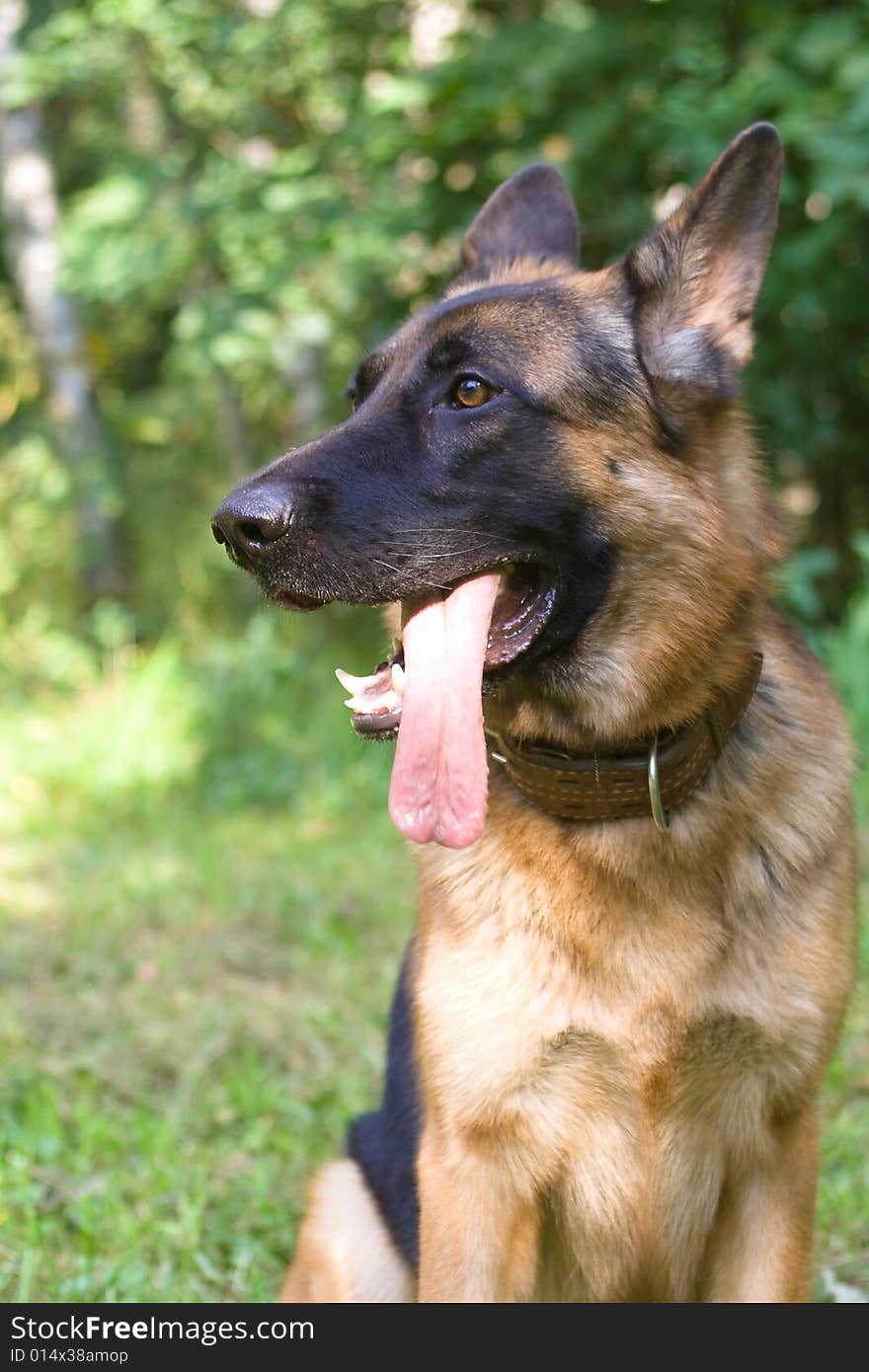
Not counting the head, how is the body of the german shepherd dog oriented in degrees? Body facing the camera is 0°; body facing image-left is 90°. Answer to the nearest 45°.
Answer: approximately 0°
